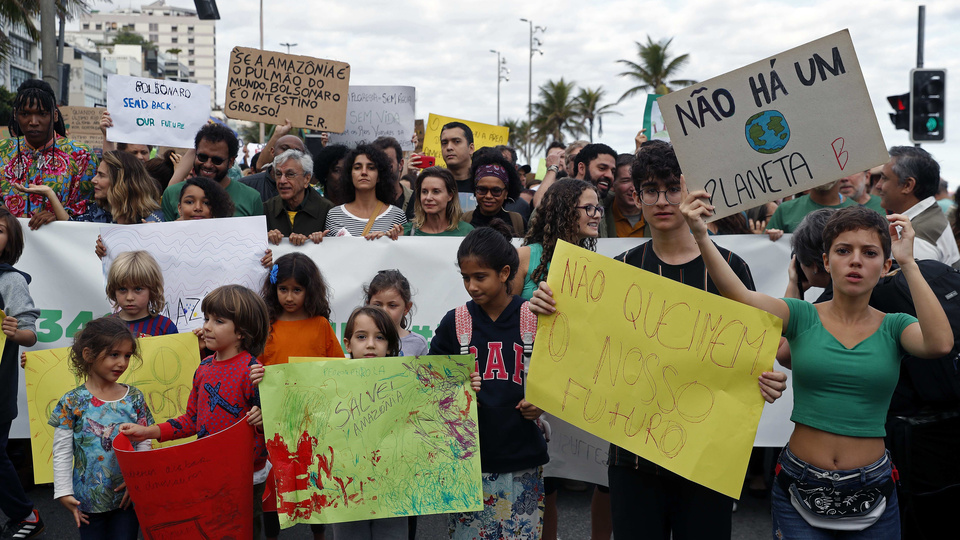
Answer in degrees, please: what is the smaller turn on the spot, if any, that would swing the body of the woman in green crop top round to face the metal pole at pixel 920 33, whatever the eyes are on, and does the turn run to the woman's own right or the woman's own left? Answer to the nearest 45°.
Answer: approximately 180°

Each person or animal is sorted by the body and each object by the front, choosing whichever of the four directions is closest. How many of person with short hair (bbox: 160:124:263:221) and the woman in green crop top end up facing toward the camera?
2

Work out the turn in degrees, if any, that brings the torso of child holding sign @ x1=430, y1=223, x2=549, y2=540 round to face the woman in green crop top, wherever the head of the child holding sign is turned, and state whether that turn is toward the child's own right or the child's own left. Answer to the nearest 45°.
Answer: approximately 45° to the child's own left

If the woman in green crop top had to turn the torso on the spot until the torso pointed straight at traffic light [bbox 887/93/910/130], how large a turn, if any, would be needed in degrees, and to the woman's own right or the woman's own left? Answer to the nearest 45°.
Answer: approximately 180°

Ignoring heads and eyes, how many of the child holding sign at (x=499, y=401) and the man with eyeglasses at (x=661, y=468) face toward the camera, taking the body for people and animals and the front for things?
2

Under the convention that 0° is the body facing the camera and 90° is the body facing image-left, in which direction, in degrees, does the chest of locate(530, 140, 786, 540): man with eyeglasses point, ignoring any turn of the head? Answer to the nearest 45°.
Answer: approximately 0°

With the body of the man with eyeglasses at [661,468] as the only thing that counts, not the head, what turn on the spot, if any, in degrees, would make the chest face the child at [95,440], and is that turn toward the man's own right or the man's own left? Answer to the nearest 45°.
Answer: approximately 90° to the man's own right

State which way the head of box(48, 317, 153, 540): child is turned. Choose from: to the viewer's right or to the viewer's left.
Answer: to the viewer's right

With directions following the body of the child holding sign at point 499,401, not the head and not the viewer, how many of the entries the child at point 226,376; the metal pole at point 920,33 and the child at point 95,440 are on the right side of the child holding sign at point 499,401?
2

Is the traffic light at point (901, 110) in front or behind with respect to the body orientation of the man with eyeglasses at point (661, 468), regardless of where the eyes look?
behind
